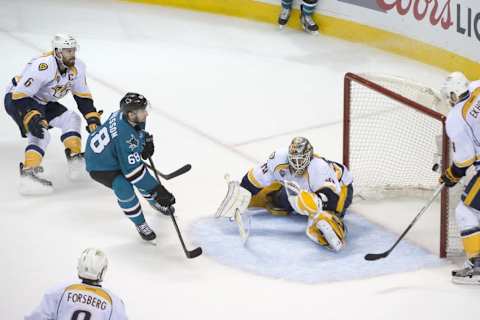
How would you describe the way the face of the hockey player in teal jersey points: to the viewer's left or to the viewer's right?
to the viewer's right

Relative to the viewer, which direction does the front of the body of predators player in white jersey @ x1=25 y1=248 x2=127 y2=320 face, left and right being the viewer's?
facing away from the viewer

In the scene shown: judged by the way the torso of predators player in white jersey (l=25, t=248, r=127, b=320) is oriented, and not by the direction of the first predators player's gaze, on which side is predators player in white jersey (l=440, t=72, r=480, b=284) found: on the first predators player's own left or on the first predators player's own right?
on the first predators player's own right

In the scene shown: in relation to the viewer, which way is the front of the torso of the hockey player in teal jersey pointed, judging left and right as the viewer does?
facing to the right of the viewer

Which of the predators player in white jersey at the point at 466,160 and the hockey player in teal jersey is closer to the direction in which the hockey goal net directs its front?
the hockey player in teal jersey

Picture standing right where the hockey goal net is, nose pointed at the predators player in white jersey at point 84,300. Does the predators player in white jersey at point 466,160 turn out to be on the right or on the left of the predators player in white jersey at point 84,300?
left

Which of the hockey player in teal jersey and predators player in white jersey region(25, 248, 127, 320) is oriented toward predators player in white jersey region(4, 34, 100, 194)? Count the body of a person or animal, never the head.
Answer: predators player in white jersey region(25, 248, 127, 320)

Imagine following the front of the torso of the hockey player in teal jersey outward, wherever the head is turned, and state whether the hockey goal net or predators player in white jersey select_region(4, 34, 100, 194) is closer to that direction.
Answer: the hockey goal net

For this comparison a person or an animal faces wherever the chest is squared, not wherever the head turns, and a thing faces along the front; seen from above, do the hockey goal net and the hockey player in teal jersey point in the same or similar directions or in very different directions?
very different directions

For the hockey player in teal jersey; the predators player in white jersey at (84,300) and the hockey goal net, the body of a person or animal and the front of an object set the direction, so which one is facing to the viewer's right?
the hockey player in teal jersey
